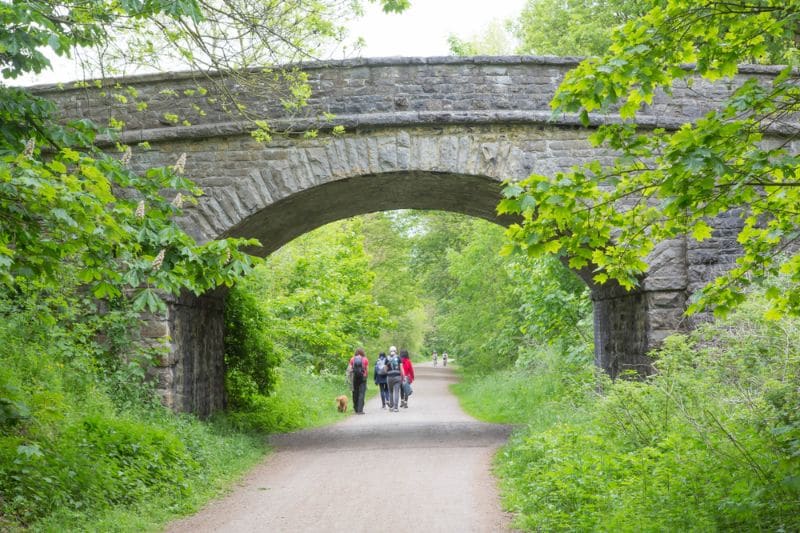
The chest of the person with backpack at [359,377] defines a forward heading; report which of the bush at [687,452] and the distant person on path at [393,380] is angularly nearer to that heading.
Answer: the distant person on path

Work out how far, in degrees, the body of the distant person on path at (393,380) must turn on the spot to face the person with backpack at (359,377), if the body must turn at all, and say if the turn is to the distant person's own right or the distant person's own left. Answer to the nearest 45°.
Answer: approximately 135° to the distant person's own left

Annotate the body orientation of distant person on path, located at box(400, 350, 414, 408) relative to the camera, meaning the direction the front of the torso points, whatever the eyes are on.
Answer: away from the camera

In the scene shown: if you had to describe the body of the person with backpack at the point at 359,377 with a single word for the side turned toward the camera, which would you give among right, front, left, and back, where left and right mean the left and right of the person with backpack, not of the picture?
back

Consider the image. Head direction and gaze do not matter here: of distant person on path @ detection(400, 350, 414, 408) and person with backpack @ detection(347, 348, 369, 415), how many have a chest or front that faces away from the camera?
2

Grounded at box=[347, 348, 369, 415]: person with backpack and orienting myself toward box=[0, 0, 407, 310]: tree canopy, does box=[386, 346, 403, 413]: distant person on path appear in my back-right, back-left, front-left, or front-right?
back-left

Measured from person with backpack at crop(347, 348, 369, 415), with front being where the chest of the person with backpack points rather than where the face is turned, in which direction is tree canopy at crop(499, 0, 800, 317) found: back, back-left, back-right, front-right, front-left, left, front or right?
back

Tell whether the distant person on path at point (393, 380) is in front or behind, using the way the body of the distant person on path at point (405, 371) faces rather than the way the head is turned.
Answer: behind

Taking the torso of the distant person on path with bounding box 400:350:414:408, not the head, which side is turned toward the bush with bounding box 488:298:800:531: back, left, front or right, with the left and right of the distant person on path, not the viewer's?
back

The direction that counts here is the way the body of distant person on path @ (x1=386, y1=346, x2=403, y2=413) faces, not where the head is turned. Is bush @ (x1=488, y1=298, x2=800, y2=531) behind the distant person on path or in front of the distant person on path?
behind

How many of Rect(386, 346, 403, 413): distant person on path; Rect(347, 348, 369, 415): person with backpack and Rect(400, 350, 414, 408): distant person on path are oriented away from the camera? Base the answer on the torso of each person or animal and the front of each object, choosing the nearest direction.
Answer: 3

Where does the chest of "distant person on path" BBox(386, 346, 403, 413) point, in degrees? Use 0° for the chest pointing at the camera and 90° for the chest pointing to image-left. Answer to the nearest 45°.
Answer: approximately 180°
